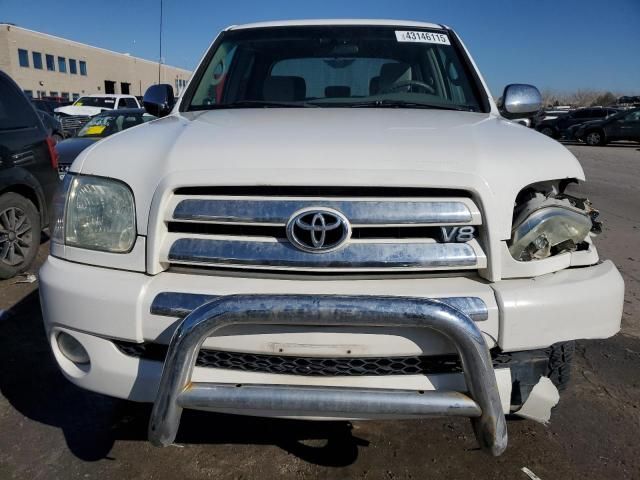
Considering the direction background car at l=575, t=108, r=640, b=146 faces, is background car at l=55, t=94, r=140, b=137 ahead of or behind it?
ahead

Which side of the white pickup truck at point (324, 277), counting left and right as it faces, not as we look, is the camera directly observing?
front

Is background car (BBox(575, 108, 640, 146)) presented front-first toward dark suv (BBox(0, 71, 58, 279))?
no

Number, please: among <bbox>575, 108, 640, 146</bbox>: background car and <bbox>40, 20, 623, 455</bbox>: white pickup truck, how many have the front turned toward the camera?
1

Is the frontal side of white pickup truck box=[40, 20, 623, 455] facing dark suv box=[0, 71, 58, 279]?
no

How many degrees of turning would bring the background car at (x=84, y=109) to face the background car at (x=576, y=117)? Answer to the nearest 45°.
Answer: approximately 135° to its left

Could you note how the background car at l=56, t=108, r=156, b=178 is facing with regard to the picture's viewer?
facing the viewer and to the left of the viewer

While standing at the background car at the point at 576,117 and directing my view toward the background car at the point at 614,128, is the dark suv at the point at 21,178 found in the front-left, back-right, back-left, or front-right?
front-right

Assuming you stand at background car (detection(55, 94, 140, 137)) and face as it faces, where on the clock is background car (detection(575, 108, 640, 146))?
background car (detection(575, 108, 640, 146)) is roughly at 8 o'clock from background car (detection(55, 94, 140, 137)).

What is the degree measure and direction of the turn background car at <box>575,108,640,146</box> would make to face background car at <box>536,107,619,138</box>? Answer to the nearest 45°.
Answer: approximately 45° to its right

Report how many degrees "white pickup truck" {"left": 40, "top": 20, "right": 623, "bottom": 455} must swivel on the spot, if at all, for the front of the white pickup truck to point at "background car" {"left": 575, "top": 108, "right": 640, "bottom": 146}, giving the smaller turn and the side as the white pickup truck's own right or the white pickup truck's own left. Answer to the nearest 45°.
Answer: approximately 135° to the white pickup truck's own left

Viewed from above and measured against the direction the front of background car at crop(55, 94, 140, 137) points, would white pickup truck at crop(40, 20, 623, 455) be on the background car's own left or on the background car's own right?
on the background car's own left

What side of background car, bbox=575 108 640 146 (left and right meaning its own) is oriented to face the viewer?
left

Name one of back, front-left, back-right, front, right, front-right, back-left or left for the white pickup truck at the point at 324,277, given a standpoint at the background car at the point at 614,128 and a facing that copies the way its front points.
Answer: left

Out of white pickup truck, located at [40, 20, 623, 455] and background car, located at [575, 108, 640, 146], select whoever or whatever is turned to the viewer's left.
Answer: the background car

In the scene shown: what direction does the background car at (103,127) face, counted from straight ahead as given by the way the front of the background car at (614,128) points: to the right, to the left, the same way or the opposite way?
to the left

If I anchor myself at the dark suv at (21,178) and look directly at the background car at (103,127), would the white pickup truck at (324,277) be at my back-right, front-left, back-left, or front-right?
back-right

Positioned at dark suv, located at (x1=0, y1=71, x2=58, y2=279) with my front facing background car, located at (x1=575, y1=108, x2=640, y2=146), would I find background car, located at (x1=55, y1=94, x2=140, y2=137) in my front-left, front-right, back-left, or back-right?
front-left
